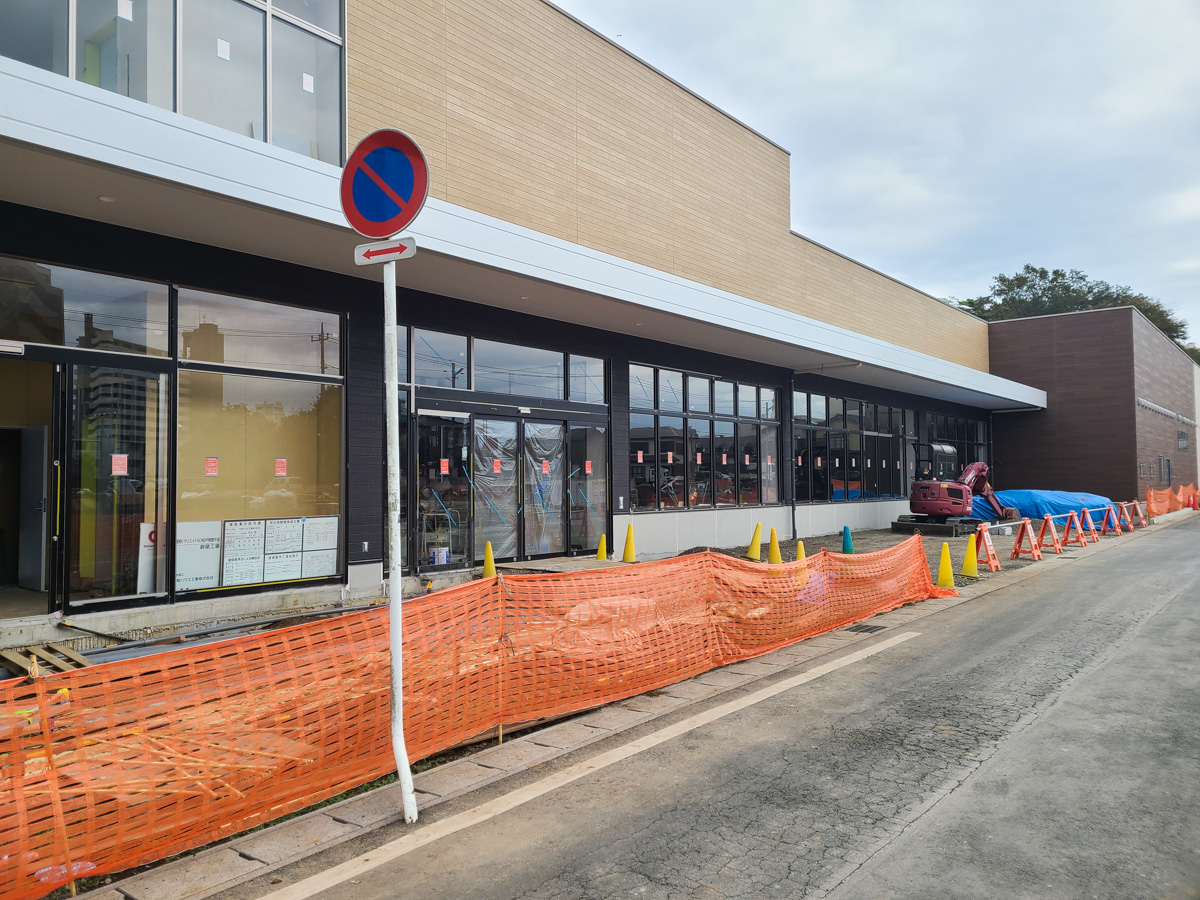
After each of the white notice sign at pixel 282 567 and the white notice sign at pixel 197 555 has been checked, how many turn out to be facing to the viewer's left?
0

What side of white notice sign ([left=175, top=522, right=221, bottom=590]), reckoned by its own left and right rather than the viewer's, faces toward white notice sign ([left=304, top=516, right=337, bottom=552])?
left

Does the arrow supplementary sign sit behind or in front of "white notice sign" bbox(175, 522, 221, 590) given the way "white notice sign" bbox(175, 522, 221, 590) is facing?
in front

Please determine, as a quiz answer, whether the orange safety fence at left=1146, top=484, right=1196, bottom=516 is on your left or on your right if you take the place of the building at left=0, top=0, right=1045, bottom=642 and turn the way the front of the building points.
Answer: on your left

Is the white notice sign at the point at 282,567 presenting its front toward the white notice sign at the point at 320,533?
no

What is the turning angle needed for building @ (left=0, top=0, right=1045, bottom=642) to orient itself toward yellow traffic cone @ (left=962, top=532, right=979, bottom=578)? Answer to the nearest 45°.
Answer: approximately 45° to its left

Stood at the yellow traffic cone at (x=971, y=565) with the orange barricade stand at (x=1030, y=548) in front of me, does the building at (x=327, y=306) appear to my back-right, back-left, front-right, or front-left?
back-left

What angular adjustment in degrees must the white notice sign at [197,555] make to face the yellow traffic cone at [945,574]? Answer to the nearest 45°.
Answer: approximately 45° to its left

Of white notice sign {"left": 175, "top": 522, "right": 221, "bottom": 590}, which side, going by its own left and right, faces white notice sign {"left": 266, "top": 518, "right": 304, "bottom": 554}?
left

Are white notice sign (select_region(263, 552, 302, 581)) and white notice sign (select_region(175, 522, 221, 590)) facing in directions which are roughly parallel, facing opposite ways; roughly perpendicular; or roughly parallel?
roughly parallel

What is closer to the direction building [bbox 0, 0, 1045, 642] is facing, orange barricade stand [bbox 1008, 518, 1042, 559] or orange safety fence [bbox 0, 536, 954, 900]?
the orange safety fence

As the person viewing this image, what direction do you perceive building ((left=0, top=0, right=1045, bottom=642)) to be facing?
facing the viewer and to the right of the viewer

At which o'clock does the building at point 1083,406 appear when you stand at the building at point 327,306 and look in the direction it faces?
the building at point 1083,406 is roughly at 9 o'clock from the building at point 327,306.
